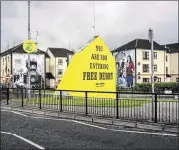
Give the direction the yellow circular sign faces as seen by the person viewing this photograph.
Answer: facing the viewer

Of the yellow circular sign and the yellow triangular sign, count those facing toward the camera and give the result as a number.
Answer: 2

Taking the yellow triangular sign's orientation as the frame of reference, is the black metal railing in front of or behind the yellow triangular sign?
in front

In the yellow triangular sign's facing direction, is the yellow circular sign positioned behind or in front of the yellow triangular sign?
behind

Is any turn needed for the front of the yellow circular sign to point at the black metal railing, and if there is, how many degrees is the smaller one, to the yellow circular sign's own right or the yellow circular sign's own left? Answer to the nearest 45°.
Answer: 0° — it already faces it

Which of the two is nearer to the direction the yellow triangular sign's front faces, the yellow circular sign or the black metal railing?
the black metal railing

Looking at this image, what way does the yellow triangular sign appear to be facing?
toward the camera

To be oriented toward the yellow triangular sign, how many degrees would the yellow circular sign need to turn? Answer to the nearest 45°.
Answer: approximately 45° to its left
